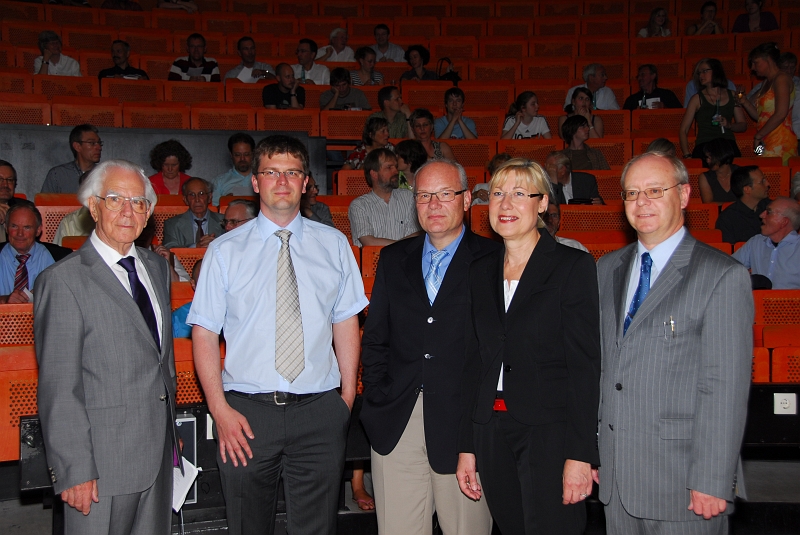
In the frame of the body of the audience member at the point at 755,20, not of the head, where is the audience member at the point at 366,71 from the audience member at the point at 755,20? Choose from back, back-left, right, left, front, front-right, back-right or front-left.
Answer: front-right

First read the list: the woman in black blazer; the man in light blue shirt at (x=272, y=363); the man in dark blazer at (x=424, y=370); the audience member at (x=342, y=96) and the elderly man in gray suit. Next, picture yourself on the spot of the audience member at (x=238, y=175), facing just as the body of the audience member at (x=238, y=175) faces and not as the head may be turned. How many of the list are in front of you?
4

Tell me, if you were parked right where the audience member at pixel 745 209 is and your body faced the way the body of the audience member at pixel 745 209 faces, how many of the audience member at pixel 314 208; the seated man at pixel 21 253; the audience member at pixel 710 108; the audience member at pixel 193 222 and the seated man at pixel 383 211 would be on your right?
4

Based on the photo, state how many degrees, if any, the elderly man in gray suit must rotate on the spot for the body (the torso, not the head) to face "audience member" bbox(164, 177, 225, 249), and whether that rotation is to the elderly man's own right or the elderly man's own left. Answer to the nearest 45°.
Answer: approximately 135° to the elderly man's own left

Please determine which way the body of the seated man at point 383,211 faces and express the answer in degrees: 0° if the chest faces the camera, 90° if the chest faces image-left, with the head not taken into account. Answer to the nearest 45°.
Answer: approximately 315°
